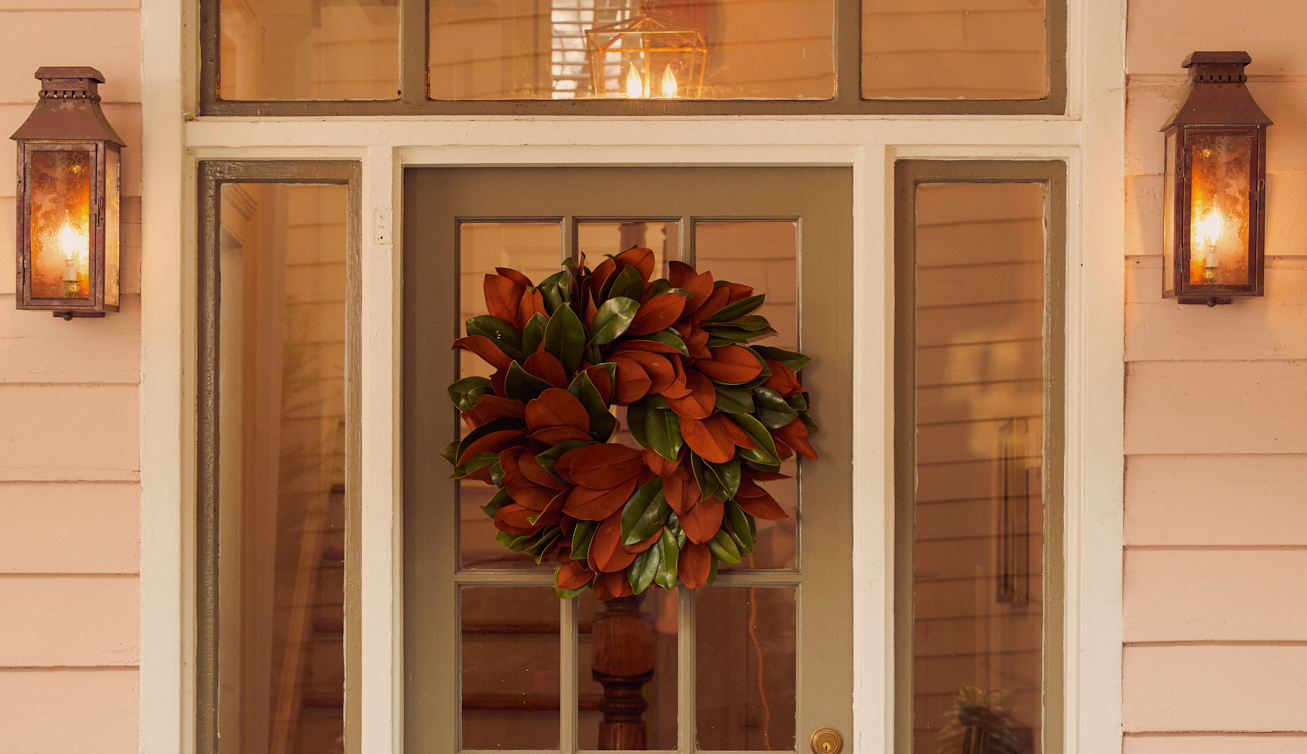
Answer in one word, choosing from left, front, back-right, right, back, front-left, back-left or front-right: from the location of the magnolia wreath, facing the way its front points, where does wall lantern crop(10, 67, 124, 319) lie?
right

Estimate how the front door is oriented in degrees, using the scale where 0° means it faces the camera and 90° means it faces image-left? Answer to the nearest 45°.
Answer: approximately 0°

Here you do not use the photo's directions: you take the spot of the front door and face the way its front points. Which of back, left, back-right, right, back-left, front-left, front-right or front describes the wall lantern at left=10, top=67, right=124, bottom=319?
right

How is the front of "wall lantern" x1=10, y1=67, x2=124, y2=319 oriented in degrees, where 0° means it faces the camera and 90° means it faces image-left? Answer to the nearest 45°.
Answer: approximately 0°

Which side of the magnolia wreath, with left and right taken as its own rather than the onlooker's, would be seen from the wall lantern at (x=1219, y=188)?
left

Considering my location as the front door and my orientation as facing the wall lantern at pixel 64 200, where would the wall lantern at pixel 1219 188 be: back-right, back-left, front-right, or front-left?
back-left

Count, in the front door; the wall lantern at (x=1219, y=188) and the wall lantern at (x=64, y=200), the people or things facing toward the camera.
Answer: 3
